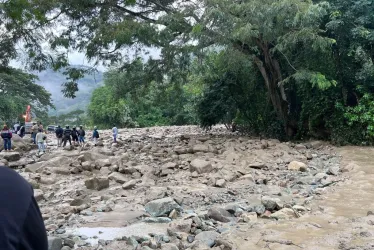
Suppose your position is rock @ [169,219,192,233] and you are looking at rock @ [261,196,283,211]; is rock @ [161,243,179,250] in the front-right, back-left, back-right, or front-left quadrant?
back-right
